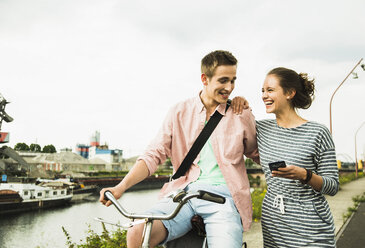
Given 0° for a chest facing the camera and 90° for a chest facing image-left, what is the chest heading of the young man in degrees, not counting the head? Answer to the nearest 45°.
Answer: approximately 0°

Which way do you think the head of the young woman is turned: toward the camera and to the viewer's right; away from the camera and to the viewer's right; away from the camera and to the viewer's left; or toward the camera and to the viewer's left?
toward the camera and to the viewer's left

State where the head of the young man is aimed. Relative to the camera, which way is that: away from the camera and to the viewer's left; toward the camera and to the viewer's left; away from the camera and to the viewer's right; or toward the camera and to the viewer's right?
toward the camera and to the viewer's right
